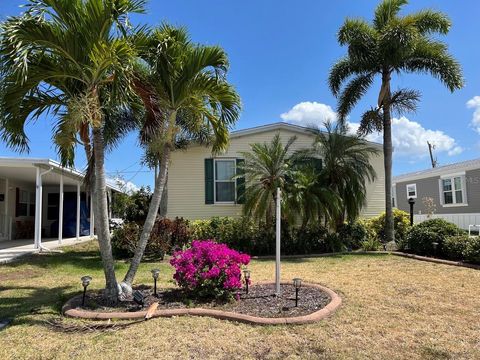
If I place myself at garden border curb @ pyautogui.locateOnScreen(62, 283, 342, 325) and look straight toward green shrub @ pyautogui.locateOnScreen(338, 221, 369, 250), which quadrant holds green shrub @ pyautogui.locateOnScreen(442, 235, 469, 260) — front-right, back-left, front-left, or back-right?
front-right

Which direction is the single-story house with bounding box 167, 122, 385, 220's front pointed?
toward the camera

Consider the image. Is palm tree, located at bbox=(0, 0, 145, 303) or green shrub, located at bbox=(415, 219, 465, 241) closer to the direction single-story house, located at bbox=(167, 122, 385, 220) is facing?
the palm tree

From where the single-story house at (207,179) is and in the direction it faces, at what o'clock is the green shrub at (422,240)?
The green shrub is roughly at 10 o'clock from the single-story house.

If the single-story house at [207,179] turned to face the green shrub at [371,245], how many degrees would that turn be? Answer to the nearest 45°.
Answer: approximately 90° to its left

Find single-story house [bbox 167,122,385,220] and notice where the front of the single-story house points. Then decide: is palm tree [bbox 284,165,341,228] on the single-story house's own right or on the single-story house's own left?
on the single-story house's own left

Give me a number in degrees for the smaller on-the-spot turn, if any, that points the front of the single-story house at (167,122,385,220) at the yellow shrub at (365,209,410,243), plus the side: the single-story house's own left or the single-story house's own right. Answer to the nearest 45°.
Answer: approximately 90° to the single-story house's own left

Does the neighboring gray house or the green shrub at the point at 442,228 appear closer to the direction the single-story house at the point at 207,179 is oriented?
the green shrub

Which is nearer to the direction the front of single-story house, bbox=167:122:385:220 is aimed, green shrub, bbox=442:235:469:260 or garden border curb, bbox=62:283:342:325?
the garden border curb

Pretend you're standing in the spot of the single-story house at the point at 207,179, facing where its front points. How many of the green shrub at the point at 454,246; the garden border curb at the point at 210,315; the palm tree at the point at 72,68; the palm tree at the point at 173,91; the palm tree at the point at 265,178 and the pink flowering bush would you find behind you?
0

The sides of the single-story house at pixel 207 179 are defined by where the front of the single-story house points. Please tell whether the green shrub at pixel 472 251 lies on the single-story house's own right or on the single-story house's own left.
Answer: on the single-story house's own left

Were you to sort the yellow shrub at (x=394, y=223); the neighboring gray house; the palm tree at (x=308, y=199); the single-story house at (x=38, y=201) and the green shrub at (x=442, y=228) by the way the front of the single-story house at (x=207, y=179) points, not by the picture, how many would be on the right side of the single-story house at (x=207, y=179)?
1

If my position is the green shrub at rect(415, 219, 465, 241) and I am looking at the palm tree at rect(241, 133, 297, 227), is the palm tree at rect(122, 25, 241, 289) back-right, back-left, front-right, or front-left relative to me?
front-left

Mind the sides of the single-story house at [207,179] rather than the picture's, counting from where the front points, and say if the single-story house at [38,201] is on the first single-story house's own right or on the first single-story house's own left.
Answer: on the first single-story house's own right

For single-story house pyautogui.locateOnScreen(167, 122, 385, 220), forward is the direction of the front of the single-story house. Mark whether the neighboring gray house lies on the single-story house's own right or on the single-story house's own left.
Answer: on the single-story house's own left

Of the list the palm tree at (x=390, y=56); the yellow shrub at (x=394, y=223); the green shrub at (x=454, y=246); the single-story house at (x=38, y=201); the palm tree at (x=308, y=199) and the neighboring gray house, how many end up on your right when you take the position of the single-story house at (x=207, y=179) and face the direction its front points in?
1

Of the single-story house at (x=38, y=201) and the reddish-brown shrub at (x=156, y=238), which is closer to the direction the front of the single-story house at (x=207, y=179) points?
the reddish-brown shrub

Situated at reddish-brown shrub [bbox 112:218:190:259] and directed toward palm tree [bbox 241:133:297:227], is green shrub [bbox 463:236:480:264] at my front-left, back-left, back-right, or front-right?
front-right

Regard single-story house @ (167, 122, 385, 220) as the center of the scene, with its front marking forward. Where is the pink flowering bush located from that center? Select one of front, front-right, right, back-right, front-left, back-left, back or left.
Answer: front

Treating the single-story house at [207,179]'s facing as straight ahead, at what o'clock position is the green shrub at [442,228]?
The green shrub is roughly at 10 o'clock from the single-story house.
